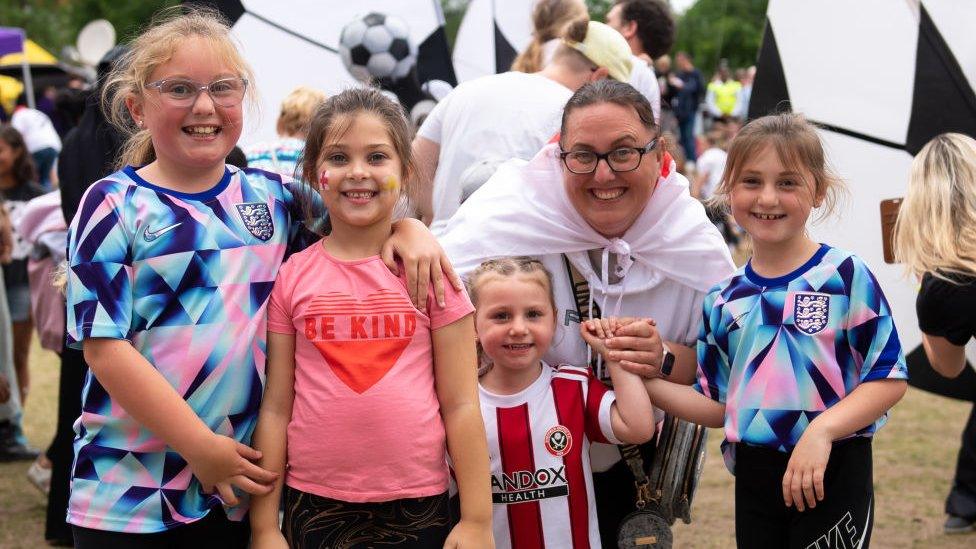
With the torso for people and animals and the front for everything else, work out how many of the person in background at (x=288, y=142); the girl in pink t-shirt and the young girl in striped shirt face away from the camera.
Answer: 1

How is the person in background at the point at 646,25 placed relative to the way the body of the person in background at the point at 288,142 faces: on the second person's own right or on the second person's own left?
on the second person's own right

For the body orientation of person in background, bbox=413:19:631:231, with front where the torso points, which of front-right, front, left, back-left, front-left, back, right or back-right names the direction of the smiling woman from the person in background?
back-right

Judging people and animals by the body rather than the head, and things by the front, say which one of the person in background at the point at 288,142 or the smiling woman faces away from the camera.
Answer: the person in background

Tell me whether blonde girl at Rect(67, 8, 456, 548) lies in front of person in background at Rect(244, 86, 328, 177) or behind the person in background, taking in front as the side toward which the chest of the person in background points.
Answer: behind

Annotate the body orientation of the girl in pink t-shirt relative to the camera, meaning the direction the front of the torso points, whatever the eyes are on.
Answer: toward the camera

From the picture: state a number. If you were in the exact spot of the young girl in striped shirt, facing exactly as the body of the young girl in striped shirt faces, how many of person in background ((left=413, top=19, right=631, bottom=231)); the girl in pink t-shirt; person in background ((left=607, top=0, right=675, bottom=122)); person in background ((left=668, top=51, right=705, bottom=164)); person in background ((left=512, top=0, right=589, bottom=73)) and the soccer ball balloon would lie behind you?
5

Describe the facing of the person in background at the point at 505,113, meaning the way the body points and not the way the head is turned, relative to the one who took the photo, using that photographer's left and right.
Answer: facing away from the viewer and to the right of the viewer

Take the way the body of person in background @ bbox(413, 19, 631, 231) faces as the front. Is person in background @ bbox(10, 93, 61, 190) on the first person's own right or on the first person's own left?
on the first person's own left

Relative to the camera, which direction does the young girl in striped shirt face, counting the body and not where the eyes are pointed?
toward the camera

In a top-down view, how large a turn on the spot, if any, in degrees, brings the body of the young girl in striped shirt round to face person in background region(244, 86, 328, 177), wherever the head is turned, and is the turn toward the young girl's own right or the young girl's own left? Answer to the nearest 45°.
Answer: approximately 135° to the young girl's own right

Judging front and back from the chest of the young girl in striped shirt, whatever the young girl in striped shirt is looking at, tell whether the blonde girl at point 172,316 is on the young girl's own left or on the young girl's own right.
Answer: on the young girl's own right

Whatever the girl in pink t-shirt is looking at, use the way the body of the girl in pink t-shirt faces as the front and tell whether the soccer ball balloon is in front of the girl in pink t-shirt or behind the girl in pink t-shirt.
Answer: behind

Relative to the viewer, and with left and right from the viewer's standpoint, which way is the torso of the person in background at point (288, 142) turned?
facing away from the viewer
